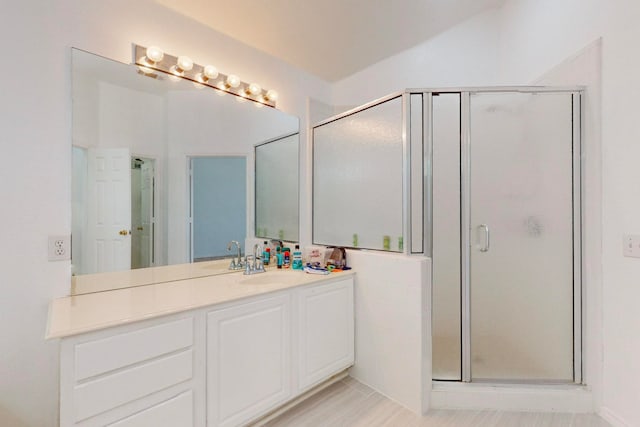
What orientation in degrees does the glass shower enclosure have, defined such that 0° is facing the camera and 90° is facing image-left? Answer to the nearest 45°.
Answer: approximately 0°

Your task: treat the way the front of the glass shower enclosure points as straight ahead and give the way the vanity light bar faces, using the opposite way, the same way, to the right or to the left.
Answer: to the left

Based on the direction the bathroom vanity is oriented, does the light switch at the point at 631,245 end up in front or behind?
in front

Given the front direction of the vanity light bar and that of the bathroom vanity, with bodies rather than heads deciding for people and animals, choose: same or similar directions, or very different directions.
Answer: same or similar directions

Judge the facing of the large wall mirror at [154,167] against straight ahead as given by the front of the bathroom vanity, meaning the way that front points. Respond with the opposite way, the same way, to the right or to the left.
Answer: the same way

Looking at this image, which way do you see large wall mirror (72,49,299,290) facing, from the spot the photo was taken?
facing the viewer and to the right of the viewer

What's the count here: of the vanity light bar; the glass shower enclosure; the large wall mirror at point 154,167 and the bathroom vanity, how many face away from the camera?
0

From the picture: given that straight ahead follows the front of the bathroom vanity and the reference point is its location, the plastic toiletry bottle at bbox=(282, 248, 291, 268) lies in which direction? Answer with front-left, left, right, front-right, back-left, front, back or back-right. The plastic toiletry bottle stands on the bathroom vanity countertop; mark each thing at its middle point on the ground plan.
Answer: left

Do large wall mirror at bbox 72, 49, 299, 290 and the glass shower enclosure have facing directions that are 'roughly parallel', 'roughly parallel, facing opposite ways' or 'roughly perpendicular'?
roughly perpendicular

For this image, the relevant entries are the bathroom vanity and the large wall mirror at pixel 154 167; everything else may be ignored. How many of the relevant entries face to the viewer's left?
0

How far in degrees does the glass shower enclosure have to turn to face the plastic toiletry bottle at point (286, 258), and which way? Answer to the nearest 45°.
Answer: approximately 90° to its right

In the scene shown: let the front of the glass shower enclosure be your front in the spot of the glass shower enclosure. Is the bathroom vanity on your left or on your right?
on your right

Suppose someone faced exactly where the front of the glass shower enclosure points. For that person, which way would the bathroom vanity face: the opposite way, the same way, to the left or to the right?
to the left

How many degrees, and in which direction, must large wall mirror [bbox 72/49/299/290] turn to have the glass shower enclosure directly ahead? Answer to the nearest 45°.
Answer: approximately 45° to its left
